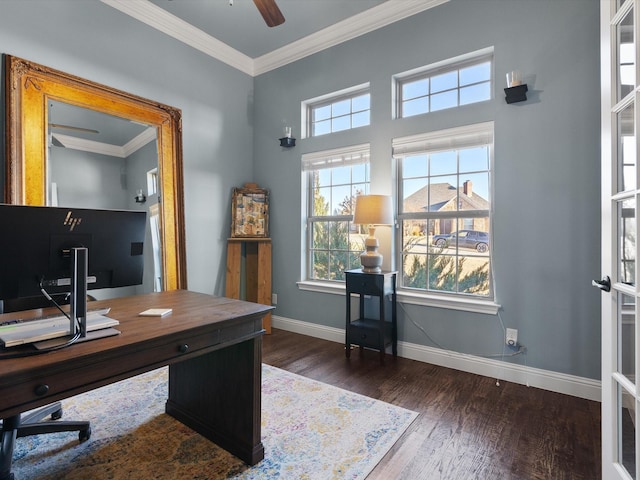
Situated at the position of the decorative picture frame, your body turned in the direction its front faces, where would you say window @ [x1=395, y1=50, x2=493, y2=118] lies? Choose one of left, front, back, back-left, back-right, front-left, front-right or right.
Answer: front-left

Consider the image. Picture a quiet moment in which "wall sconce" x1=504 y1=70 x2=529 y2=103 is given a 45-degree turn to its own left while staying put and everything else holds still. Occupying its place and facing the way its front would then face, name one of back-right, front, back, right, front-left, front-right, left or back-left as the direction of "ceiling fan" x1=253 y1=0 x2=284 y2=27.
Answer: right

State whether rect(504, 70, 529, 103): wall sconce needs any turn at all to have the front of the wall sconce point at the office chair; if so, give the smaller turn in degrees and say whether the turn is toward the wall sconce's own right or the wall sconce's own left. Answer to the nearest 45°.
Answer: approximately 45° to the wall sconce's own right

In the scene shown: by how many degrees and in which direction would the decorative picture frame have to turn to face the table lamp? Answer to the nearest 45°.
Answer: approximately 45° to its left

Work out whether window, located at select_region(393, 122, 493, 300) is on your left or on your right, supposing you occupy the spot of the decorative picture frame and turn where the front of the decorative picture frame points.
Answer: on your left

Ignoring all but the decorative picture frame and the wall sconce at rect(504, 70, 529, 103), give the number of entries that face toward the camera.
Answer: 2

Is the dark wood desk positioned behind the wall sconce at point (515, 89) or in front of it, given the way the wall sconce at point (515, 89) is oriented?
in front

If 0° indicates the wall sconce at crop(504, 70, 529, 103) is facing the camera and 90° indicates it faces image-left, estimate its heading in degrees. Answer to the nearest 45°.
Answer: approximately 0°

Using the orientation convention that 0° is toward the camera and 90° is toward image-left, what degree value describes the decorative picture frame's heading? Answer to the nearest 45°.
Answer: approximately 0°

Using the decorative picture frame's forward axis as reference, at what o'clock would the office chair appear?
The office chair is roughly at 1 o'clock from the decorative picture frame.
